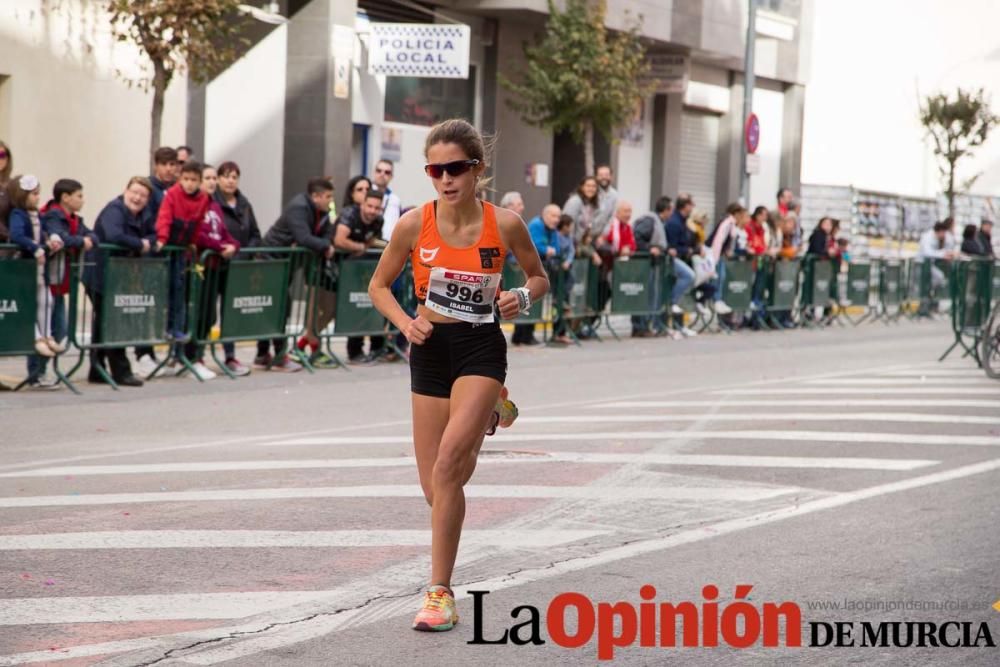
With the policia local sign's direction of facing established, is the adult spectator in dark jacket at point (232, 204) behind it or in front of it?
in front

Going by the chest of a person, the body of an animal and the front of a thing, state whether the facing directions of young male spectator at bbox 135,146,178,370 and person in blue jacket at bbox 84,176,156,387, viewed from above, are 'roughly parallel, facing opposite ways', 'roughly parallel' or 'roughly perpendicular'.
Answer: roughly parallel

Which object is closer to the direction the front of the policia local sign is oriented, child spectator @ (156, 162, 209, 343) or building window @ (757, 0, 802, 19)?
the child spectator

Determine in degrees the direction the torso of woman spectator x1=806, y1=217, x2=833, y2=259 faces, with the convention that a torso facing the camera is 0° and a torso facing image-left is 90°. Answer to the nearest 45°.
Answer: approximately 315°

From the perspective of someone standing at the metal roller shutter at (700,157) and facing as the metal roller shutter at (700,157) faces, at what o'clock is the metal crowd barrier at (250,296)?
The metal crowd barrier is roughly at 2 o'clock from the metal roller shutter.

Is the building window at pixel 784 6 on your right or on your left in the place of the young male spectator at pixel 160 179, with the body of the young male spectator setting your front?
on your left

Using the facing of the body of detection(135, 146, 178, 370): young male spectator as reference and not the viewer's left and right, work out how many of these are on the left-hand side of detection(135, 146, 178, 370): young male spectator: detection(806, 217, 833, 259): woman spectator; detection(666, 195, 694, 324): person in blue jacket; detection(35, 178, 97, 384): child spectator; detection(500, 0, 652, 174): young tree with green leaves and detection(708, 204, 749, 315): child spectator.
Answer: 4

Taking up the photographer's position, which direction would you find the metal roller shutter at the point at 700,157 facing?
facing the viewer and to the right of the viewer

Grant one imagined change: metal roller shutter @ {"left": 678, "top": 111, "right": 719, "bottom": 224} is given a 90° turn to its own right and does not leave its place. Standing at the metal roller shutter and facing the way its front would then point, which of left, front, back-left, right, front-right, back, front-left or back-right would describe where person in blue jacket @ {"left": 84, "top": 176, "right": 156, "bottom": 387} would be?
front-left

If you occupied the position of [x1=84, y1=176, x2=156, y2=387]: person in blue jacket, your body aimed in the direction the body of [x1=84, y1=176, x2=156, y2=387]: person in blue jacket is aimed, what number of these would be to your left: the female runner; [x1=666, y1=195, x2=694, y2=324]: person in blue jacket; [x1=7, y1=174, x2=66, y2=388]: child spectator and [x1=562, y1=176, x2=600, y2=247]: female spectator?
2

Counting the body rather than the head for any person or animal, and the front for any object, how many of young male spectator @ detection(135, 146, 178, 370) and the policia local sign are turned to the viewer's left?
0

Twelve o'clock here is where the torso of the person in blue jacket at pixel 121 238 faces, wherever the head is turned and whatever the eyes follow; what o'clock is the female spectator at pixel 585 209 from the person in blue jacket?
The female spectator is roughly at 9 o'clock from the person in blue jacket.

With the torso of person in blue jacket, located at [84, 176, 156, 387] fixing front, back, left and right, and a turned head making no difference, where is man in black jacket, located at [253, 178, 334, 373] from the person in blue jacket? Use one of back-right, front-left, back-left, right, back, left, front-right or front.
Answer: left

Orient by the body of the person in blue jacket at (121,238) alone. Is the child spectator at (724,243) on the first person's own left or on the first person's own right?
on the first person's own left

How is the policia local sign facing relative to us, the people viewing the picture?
facing the viewer
